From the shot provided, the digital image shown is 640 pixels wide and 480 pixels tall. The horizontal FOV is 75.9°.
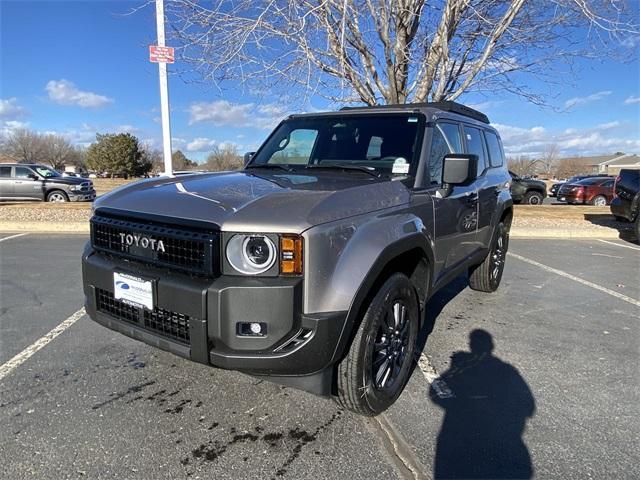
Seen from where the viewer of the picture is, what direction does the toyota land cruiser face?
facing the viewer and to the left of the viewer

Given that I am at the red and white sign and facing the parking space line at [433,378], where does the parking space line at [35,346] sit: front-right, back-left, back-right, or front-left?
front-right

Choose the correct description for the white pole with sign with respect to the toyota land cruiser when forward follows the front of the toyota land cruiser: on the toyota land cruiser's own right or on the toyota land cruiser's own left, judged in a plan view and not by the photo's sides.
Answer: on the toyota land cruiser's own right

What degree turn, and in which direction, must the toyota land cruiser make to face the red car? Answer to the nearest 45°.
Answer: approximately 180°

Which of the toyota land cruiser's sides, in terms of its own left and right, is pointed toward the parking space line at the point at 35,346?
front

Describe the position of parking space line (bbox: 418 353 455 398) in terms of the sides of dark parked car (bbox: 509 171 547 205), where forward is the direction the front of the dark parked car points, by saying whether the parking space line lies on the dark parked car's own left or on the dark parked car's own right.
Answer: on the dark parked car's own right

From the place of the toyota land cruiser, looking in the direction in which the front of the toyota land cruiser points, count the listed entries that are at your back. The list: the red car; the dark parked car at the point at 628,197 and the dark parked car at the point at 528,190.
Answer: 3
